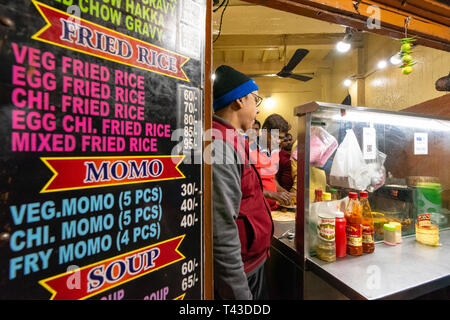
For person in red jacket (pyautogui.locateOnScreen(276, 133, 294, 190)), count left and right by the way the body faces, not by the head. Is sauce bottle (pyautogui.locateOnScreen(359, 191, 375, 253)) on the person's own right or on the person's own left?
on the person's own left

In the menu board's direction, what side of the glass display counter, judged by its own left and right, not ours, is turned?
right

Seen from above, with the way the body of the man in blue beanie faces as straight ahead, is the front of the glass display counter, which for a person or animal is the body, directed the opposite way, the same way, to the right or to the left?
to the right

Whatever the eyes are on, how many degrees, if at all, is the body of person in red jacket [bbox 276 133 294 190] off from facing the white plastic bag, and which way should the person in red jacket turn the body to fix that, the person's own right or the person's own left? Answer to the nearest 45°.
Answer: approximately 45° to the person's own left

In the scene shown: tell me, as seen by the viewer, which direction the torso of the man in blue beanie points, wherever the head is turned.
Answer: to the viewer's right

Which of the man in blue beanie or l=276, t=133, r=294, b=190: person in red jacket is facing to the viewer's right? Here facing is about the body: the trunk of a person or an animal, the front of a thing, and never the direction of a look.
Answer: the man in blue beanie

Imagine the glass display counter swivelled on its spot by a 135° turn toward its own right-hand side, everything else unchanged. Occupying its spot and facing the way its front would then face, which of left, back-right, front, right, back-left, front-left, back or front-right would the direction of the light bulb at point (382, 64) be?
right

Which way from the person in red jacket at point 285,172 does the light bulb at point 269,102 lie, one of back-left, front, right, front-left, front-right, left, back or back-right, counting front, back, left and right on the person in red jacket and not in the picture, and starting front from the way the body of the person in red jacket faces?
back-right

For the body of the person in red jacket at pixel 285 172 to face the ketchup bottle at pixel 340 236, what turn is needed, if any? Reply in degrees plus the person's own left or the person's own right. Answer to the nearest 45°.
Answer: approximately 45° to the person's own left

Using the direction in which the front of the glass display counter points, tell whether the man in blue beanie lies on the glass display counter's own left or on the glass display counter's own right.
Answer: on the glass display counter's own right

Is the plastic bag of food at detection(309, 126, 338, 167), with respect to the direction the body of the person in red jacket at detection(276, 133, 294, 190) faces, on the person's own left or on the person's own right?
on the person's own left

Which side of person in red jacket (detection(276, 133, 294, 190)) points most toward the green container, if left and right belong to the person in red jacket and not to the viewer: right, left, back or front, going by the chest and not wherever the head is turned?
left

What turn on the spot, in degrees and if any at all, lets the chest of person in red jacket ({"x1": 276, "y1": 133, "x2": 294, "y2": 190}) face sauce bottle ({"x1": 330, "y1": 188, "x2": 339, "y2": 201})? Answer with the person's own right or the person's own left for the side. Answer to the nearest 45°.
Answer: approximately 45° to the person's own left

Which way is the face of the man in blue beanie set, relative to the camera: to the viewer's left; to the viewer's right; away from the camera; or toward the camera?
to the viewer's right

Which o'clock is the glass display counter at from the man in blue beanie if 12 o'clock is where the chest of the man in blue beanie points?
The glass display counter is roughly at 11 o'clock from the man in blue beanie.
